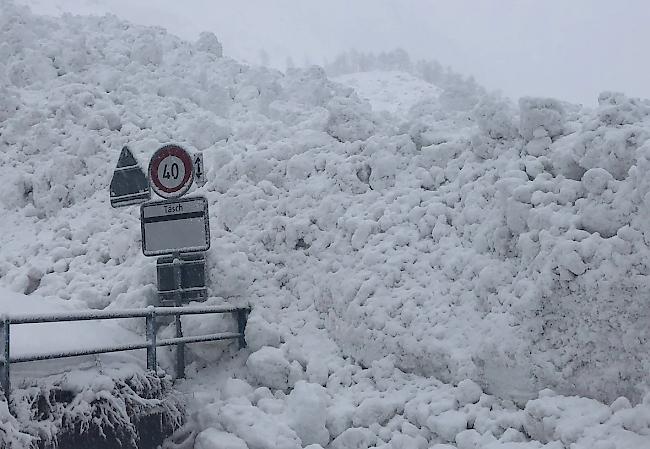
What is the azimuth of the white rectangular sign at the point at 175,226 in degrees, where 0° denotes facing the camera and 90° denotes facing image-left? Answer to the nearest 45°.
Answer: approximately 0°

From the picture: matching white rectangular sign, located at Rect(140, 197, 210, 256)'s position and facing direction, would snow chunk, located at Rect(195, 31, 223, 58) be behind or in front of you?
behind

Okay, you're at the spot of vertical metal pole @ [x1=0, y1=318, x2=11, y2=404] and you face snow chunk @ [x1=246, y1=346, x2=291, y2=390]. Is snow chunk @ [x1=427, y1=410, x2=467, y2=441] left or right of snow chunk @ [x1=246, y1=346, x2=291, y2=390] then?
right

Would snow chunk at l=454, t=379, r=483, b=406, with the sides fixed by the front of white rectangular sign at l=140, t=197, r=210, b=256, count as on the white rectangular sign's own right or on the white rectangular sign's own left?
on the white rectangular sign's own left

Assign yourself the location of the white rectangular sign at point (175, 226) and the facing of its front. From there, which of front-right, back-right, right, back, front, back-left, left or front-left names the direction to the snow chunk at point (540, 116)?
left

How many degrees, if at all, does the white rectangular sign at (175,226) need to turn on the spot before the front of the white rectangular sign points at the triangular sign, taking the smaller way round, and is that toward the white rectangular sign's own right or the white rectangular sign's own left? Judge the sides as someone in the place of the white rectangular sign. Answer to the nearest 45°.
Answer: approximately 135° to the white rectangular sign's own right
